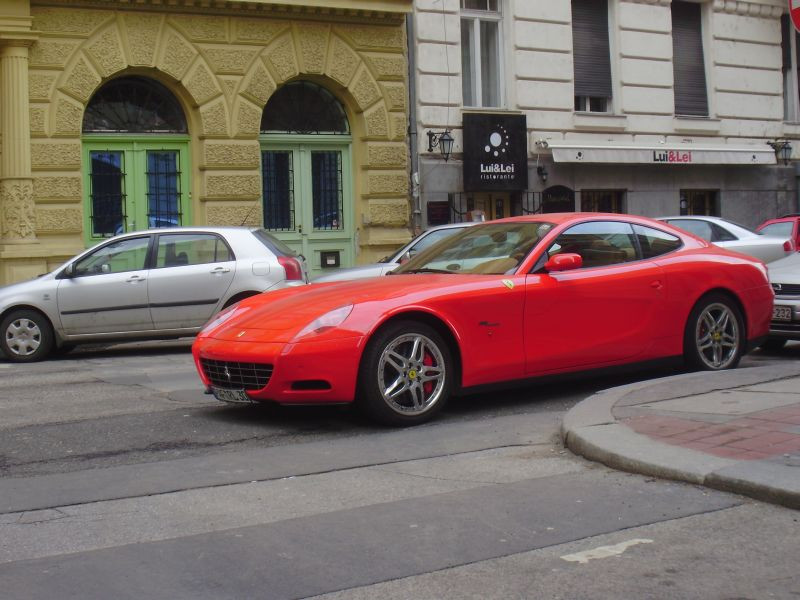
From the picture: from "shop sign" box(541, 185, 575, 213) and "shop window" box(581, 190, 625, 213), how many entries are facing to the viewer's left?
0

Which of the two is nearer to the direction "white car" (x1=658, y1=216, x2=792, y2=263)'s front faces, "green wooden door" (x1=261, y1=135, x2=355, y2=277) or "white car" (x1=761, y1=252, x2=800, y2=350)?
the green wooden door

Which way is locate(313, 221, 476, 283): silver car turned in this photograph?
to the viewer's left

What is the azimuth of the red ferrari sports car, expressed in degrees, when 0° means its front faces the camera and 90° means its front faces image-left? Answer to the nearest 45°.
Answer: approximately 45°

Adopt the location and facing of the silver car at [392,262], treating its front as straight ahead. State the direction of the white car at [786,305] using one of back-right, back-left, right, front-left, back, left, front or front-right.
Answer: back-left

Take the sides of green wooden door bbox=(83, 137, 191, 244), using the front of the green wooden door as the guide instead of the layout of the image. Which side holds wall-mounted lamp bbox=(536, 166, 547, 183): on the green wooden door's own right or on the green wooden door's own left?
on the green wooden door's own left

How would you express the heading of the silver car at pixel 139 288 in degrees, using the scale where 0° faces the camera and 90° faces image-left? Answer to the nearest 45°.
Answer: approximately 90°

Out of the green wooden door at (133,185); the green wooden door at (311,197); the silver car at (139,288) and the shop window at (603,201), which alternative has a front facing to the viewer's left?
the silver car

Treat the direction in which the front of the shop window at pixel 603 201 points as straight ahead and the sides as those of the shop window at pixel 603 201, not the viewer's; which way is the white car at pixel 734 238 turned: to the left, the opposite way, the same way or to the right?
to the right
